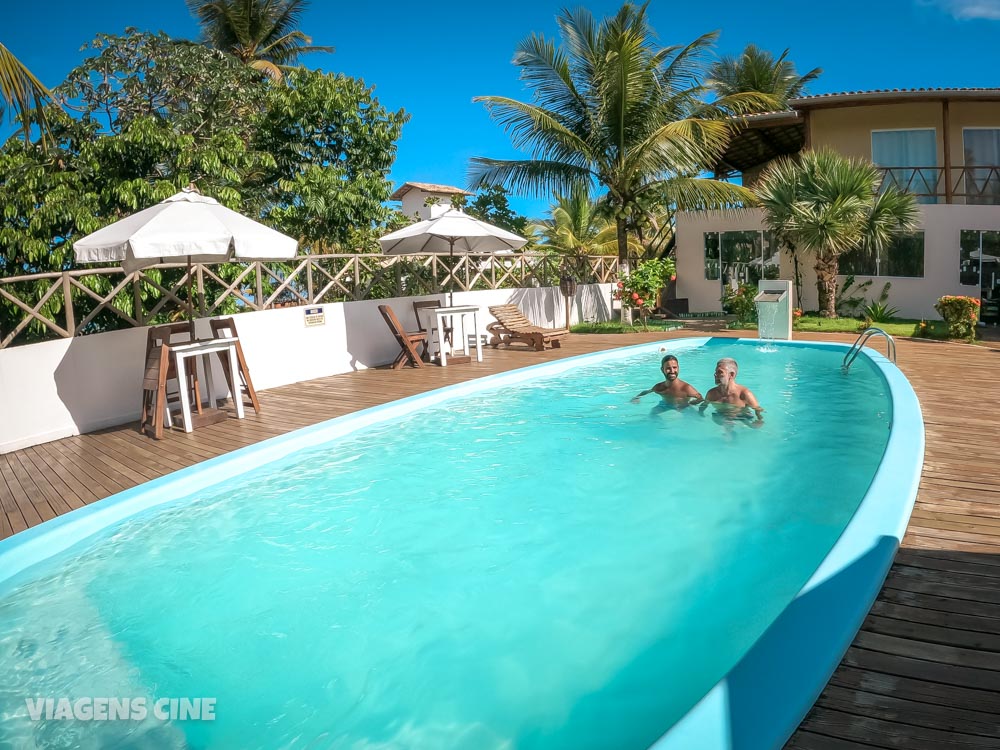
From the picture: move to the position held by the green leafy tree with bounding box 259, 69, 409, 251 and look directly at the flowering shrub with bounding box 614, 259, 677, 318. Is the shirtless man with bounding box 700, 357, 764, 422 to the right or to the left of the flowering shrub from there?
right

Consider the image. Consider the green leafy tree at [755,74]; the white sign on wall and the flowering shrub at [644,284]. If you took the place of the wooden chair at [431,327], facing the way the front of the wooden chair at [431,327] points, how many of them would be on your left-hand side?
2

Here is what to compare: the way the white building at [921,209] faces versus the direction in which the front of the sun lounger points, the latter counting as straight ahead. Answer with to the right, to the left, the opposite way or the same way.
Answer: to the right

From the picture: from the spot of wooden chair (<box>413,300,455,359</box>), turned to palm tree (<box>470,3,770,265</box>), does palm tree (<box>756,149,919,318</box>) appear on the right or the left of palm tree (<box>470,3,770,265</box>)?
right

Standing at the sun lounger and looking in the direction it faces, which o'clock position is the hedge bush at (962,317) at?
The hedge bush is roughly at 11 o'clock from the sun lounger.

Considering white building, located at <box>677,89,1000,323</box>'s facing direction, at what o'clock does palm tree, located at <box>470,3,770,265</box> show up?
The palm tree is roughly at 2 o'clock from the white building.

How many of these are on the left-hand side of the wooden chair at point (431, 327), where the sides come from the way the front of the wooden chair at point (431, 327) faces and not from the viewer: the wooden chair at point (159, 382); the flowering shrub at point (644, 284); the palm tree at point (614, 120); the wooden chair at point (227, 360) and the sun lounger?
3

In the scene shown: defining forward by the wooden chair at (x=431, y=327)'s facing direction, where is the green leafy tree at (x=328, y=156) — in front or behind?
behind

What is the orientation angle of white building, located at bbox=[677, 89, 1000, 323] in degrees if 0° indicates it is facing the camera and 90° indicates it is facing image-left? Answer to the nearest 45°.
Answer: approximately 0°

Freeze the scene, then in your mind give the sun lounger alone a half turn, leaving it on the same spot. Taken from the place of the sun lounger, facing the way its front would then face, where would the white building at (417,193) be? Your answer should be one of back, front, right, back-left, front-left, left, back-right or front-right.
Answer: front-right
